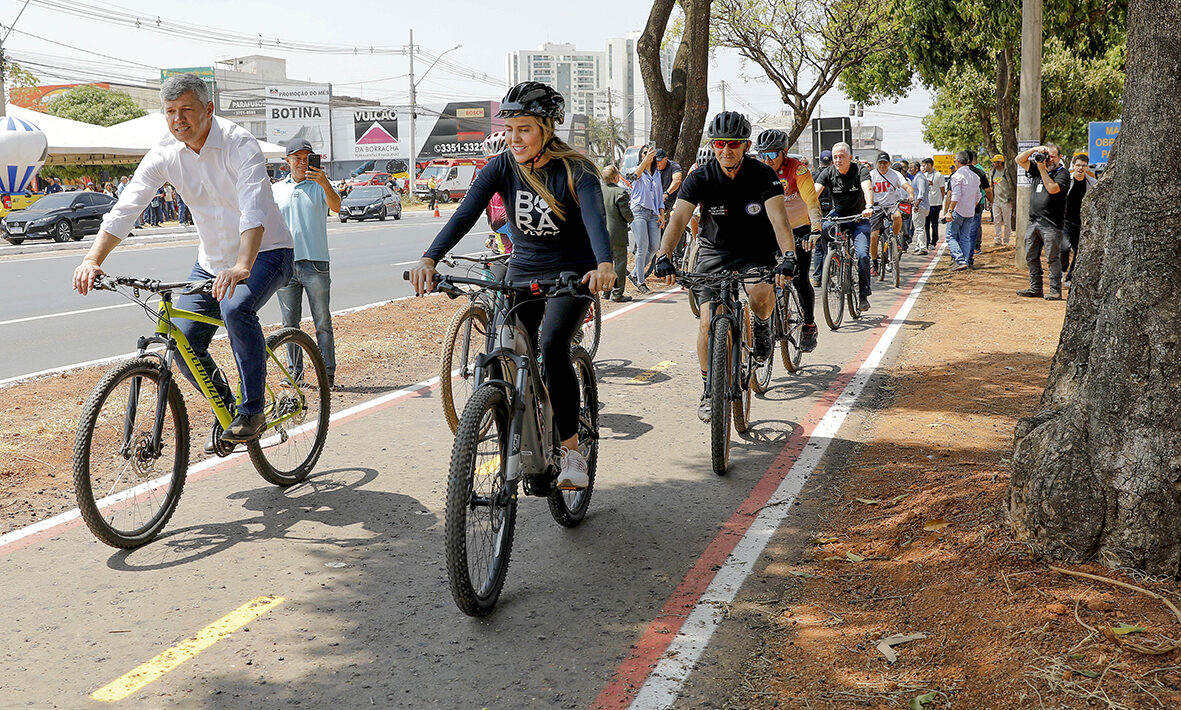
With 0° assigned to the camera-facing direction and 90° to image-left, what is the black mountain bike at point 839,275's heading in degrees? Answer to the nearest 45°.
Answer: approximately 45°

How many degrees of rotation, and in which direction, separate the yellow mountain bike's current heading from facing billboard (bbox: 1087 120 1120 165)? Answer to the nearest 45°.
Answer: approximately 180°

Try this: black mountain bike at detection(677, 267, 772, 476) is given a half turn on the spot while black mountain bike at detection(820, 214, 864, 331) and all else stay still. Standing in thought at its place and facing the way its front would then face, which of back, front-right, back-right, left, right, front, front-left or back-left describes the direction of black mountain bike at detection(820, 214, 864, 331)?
front

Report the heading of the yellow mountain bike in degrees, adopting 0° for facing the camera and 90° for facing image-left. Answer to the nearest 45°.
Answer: approximately 45°

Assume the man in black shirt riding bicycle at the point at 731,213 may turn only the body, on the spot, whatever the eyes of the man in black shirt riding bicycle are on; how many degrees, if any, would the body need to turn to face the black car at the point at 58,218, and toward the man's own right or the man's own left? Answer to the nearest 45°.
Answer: approximately 135° to the man's own right
